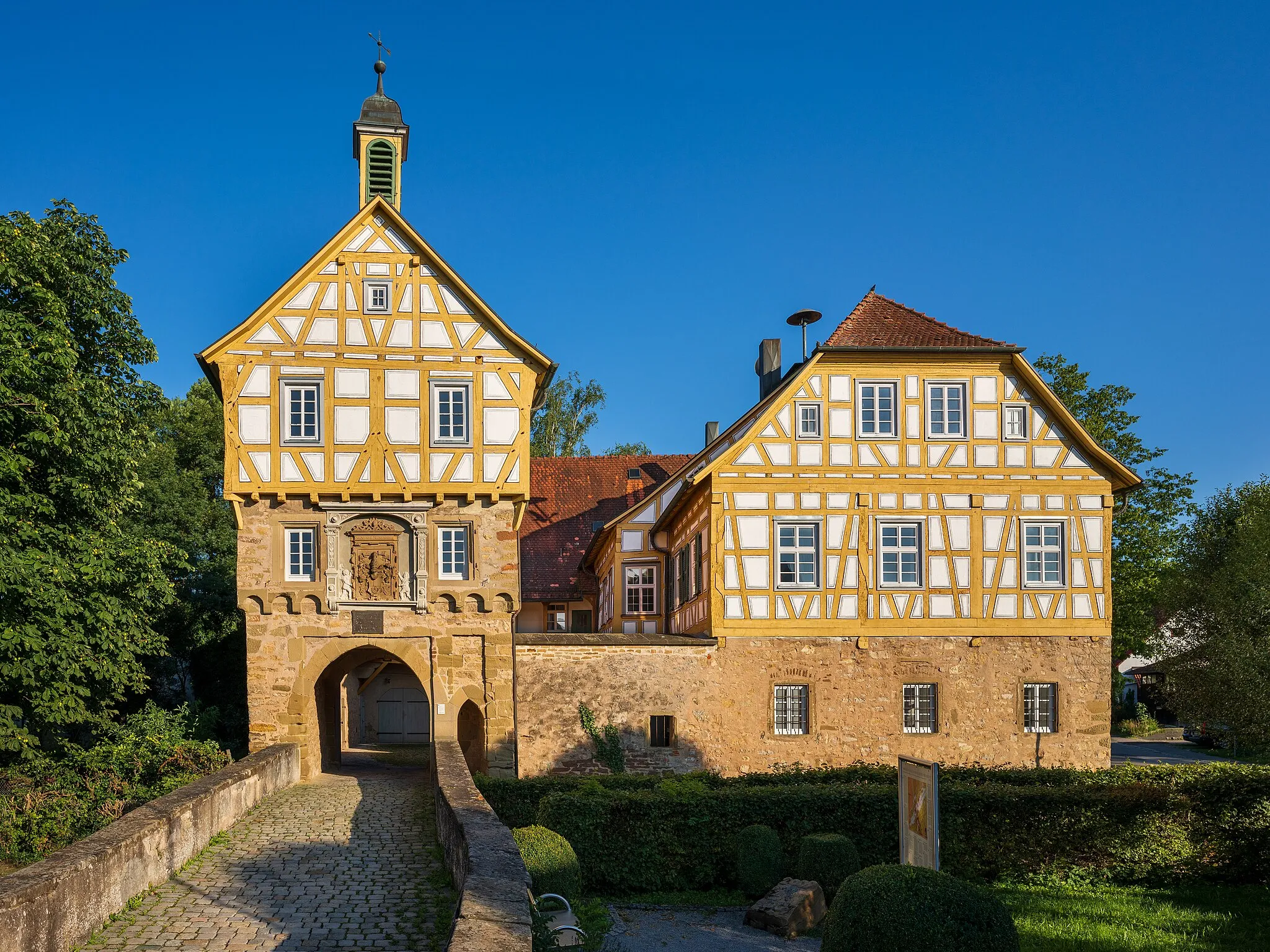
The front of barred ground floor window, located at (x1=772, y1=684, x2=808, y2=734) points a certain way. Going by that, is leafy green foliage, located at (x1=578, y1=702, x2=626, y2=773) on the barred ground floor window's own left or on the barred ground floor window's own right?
on the barred ground floor window's own right

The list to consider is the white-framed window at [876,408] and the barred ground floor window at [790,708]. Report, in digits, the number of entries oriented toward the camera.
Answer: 2

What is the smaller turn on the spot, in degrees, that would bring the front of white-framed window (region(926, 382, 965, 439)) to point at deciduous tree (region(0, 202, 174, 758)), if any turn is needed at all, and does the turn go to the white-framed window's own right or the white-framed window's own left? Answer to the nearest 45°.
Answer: approximately 90° to the white-framed window's own right

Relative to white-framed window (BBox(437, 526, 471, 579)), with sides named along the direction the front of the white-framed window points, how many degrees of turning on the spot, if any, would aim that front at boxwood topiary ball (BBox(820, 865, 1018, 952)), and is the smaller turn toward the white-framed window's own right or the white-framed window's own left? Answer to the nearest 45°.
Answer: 0° — it already faces it

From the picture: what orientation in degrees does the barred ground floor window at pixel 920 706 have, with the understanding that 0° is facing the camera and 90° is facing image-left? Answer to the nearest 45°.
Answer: approximately 0°

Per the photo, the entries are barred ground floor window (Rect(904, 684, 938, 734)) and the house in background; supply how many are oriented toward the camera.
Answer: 2

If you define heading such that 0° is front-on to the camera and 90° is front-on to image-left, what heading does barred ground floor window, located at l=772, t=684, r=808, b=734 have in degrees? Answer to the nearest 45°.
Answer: approximately 0°
